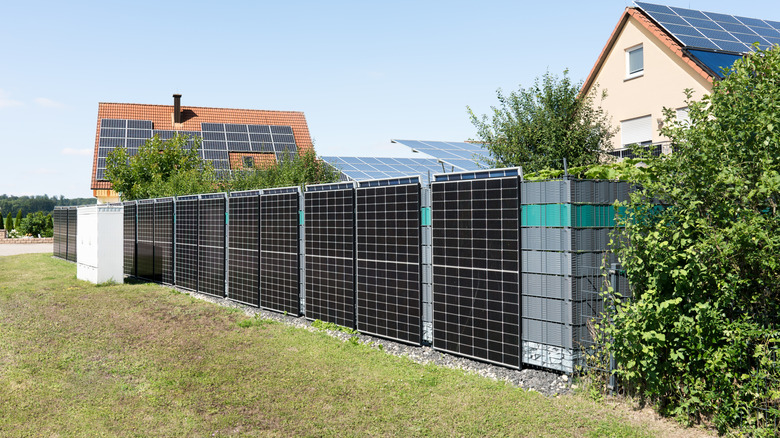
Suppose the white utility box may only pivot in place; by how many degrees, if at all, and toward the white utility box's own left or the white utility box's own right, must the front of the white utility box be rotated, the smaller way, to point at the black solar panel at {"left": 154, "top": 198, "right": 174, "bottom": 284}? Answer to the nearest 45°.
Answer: approximately 90° to the white utility box's own left

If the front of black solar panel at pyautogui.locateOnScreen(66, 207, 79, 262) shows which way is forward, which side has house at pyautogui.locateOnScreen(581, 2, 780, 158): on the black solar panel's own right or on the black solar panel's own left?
on the black solar panel's own left

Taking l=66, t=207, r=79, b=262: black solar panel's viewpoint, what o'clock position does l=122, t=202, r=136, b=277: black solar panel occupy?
l=122, t=202, r=136, b=277: black solar panel is roughly at 10 o'clock from l=66, t=207, r=79, b=262: black solar panel.

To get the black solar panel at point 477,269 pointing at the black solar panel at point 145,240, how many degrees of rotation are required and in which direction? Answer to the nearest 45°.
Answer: approximately 90° to its right

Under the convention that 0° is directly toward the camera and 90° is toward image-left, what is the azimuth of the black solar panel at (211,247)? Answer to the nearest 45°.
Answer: approximately 45°

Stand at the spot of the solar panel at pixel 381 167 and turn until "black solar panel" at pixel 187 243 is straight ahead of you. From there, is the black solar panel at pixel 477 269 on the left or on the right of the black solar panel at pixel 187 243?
left

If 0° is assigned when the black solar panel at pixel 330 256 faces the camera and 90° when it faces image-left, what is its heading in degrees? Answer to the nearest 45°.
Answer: approximately 45°

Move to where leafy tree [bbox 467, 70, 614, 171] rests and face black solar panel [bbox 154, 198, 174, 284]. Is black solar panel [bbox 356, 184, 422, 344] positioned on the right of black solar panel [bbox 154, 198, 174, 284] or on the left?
left

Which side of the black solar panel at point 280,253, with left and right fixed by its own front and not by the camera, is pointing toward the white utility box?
right

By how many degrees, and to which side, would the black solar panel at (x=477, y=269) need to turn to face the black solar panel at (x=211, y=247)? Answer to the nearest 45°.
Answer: approximately 90° to its right

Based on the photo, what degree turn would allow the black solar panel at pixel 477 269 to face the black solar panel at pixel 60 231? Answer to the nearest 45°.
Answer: approximately 90° to its right

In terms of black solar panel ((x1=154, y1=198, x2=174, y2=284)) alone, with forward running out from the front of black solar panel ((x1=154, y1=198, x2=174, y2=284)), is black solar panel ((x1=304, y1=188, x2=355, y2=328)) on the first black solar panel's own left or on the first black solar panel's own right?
on the first black solar panel's own left

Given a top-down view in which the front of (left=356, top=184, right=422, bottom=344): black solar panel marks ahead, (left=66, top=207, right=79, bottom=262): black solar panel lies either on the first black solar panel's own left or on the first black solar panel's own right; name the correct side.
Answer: on the first black solar panel's own right

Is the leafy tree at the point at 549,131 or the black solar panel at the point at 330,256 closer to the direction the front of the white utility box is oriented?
the black solar panel
